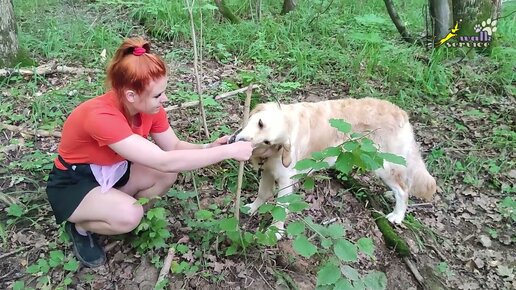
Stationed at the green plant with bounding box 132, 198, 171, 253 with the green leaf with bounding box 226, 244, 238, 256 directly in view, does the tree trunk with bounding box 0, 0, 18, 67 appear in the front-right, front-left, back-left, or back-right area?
back-left

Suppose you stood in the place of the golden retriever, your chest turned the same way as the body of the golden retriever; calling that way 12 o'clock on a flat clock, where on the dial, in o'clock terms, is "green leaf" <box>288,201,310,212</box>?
The green leaf is roughly at 9 o'clock from the golden retriever.

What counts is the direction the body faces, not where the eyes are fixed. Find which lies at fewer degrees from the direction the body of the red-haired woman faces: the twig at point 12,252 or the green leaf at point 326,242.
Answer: the green leaf

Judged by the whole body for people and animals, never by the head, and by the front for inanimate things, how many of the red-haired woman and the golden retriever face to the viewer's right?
1

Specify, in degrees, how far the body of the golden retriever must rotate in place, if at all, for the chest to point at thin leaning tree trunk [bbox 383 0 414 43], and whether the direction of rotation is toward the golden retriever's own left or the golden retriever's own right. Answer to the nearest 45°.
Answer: approximately 90° to the golden retriever's own right

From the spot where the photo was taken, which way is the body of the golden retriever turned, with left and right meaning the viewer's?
facing to the left of the viewer

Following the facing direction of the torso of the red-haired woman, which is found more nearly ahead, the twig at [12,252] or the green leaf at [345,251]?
the green leaf

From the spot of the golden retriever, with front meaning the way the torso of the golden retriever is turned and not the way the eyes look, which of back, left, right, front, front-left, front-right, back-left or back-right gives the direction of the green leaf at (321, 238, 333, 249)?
left

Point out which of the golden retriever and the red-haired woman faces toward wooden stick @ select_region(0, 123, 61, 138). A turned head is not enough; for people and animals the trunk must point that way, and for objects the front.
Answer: the golden retriever

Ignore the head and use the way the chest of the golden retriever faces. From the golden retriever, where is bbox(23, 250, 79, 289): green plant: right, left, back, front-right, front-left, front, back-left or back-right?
front-left

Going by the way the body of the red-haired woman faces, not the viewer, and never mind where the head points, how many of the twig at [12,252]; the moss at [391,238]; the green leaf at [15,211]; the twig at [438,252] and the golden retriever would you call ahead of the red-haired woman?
3

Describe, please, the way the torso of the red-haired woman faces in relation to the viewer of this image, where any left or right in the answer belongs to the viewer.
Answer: facing to the right of the viewer
